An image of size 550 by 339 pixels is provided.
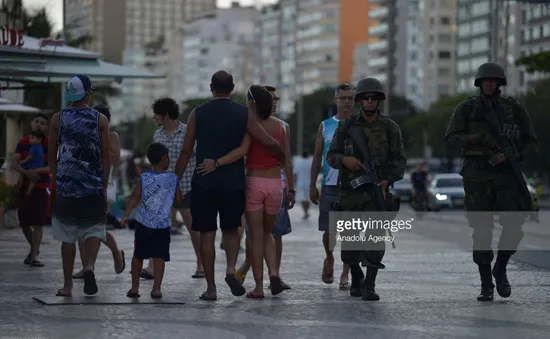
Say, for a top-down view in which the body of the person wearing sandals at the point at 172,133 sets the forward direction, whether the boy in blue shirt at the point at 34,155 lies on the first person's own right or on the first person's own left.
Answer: on the first person's own right

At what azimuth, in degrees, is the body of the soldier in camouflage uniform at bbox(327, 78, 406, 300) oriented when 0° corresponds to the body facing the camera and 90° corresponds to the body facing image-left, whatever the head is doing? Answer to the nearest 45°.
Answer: approximately 0°

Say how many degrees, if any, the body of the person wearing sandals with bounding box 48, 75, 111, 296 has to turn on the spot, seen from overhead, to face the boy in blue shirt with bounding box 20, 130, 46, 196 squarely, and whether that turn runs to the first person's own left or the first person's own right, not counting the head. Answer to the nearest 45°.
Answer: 0° — they already face them

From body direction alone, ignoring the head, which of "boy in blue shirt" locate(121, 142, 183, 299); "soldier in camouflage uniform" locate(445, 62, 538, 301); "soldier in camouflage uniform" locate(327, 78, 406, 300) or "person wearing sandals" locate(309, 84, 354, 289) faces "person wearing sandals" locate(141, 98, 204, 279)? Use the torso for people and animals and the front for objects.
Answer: the boy in blue shirt

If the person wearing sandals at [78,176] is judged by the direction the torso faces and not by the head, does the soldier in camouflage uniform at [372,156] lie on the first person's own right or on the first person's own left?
on the first person's own right

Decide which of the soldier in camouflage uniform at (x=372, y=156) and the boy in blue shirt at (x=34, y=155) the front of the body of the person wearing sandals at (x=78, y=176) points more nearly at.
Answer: the boy in blue shirt

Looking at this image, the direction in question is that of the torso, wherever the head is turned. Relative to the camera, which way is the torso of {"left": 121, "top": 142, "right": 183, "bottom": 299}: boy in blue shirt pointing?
away from the camera

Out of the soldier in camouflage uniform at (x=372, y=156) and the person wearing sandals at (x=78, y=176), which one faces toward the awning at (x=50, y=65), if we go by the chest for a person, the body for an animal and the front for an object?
the person wearing sandals

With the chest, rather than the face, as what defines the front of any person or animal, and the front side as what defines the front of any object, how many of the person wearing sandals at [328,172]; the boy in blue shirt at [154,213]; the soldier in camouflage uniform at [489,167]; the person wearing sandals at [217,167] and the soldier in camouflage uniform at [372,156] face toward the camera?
3

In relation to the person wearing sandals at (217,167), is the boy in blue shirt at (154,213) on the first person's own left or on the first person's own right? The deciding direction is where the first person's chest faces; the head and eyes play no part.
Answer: on the first person's own left

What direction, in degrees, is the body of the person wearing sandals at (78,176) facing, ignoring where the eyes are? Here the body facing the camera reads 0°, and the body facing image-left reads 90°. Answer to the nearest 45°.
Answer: approximately 180°

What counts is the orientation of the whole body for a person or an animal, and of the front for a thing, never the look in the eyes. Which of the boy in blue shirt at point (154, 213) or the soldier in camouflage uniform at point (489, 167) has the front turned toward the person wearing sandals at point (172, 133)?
the boy in blue shirt
